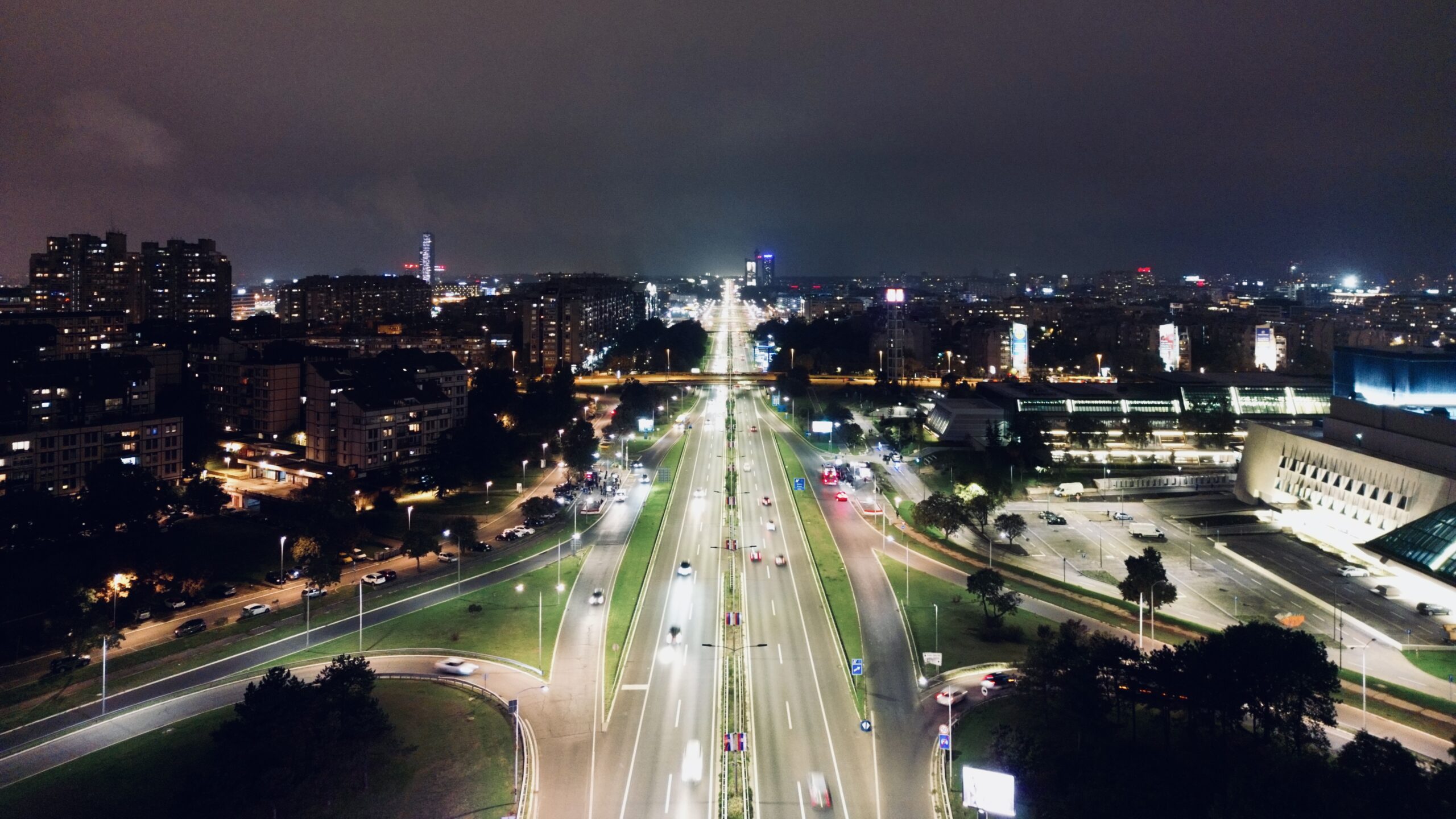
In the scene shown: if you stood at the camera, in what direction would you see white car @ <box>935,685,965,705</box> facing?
facing away from the viewer and to the right of the viewer

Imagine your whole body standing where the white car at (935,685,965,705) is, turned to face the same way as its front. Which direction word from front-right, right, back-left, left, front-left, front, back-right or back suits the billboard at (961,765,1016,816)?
back-right

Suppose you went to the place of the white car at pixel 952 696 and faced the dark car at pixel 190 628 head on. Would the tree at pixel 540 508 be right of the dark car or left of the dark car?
right

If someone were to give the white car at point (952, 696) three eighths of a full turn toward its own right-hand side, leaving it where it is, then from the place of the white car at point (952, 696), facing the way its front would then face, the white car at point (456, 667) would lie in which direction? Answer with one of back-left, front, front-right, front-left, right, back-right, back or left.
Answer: right

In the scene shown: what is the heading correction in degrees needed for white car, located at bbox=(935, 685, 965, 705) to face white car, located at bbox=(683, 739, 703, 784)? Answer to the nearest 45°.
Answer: approximately 180°

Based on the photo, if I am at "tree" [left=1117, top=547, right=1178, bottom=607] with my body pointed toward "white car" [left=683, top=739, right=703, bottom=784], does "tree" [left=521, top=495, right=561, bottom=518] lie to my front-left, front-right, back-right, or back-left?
front-right

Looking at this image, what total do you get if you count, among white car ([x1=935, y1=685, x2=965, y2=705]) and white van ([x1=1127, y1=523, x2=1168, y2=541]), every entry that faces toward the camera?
0

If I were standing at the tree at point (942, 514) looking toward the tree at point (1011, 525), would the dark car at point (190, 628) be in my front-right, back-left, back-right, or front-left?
back-right
